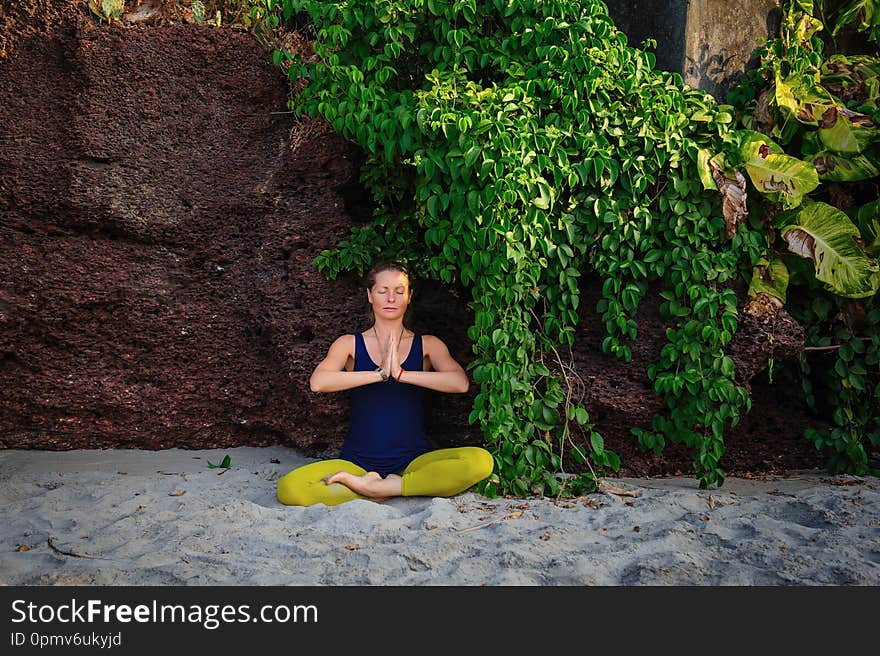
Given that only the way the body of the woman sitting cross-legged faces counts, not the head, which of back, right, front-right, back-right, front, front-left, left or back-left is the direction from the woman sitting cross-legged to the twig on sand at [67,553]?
front-right

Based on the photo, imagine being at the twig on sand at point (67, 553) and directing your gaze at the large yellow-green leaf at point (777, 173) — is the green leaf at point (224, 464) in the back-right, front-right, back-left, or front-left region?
front-left

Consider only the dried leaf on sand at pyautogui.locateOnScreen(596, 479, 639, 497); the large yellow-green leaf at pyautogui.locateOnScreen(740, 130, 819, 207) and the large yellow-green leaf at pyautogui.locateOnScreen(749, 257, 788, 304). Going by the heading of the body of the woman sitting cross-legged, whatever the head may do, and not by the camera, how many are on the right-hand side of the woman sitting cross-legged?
0

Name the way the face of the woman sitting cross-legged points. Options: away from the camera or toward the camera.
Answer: toward the camera

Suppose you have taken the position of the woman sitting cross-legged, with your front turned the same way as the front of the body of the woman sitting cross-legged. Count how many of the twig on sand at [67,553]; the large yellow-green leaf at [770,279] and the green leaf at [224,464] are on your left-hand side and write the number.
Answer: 1

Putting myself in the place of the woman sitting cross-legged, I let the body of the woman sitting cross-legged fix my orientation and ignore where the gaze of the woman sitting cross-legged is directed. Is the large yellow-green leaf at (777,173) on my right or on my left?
on my left

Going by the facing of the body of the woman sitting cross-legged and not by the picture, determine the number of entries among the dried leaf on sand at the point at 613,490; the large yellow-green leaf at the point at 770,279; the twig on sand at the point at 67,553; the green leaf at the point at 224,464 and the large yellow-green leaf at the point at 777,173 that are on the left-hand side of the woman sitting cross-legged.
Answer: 3

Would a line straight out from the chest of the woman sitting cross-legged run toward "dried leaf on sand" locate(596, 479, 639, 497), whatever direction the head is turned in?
no

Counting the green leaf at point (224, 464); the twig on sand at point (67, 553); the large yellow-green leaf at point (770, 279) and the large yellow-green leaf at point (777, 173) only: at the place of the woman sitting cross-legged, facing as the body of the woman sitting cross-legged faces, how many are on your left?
2

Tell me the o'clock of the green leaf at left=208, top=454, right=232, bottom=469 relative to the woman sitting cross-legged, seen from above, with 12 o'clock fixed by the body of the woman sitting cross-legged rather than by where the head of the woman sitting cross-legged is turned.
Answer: The green leaf is roughly at 4 o'clock from the woman sitting cross-legged.

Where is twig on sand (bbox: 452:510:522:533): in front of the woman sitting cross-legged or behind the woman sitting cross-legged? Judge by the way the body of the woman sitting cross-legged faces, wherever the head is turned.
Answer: in front

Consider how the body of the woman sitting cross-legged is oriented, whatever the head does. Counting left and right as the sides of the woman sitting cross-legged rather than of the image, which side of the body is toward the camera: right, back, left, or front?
front

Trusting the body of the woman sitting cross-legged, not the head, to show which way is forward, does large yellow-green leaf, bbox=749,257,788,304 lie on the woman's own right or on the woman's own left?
on the woman's own left
